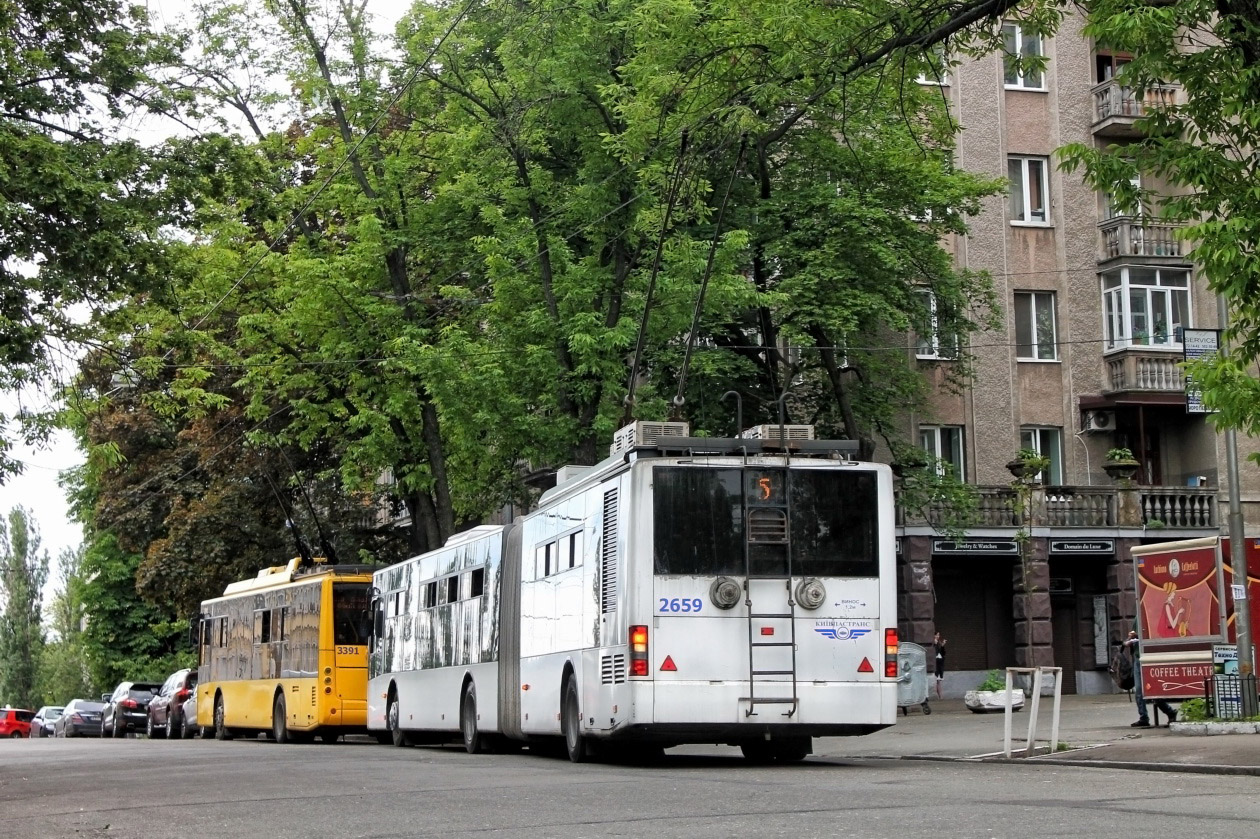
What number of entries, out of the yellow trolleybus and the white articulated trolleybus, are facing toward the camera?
0

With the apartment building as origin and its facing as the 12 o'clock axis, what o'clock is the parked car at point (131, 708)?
The parked car is roughly at 3 o'clock from the apartment building.

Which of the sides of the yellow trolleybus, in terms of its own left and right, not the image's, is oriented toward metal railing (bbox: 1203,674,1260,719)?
back

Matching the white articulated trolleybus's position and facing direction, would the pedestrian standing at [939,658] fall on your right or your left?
on your right

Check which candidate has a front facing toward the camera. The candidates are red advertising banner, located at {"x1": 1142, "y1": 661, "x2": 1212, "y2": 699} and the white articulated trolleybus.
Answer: the red advertising banner

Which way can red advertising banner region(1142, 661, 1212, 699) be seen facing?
toward the camera

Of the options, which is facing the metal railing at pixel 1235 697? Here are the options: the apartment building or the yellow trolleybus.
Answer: the apartment building

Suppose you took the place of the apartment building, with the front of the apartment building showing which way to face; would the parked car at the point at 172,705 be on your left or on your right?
on your right

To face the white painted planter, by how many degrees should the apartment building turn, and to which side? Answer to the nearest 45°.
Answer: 0° — it already faces it

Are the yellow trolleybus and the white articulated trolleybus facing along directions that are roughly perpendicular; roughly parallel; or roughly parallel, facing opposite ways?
roughly parallel

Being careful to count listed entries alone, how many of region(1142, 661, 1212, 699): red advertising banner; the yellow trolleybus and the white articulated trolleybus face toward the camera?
1

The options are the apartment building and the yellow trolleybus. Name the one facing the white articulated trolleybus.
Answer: the apartment building

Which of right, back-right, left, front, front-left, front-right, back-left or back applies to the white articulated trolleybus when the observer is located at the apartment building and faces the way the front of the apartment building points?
front

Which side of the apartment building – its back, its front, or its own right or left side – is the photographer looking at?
front

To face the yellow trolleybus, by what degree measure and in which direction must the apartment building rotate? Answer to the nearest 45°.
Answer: approximately 45° to its right
